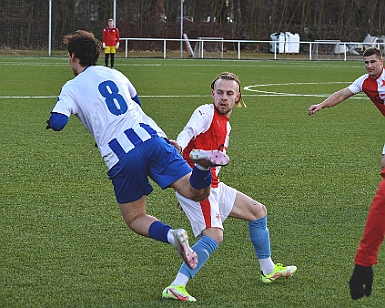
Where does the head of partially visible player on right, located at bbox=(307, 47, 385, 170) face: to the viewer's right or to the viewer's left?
to the viewer's left

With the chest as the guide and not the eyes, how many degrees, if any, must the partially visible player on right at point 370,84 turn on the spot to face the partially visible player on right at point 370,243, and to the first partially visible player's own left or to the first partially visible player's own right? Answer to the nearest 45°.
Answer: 0° — they already face them

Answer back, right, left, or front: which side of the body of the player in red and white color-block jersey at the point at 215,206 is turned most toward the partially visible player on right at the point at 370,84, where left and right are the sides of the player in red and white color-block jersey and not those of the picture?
left

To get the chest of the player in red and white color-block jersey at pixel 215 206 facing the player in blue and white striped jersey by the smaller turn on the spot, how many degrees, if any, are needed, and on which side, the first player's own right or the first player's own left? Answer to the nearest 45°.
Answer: approximately 90° to the first player's own right
